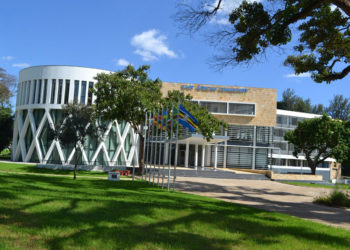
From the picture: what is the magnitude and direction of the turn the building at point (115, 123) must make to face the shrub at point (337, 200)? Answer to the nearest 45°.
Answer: approximately 45° to its left

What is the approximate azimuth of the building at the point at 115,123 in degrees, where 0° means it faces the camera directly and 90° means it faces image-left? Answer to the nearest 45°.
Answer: approximately 0°

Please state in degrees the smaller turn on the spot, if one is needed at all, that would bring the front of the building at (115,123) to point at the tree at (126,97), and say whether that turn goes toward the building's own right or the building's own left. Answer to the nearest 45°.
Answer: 0° — it already faces it

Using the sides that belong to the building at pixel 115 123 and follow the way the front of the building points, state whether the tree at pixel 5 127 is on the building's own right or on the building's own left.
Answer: on the building's own right

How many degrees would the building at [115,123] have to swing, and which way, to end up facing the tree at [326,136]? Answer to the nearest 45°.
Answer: approximately 90° to its left

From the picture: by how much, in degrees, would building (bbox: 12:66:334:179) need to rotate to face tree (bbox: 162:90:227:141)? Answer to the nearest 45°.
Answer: approximately 45° to its left
